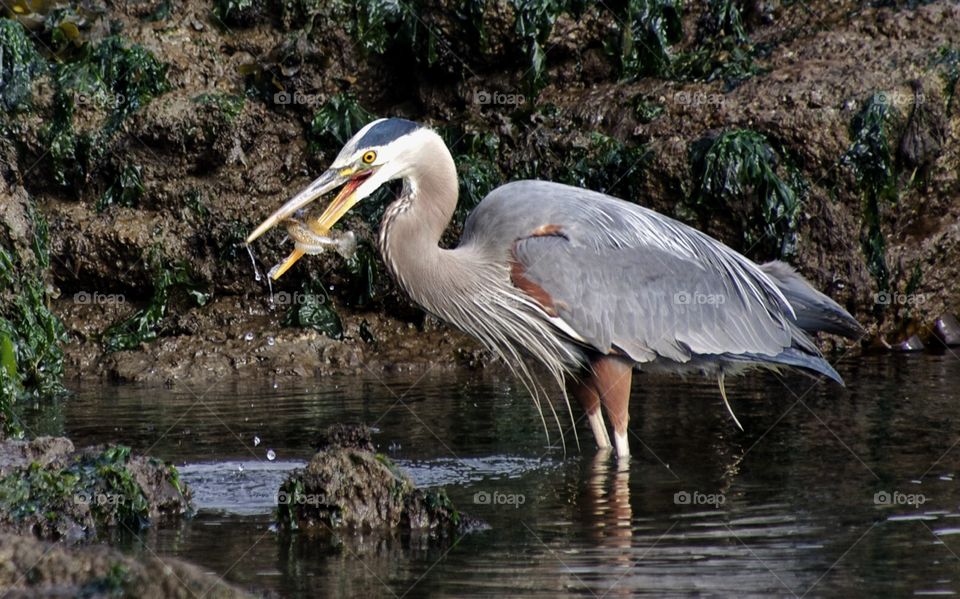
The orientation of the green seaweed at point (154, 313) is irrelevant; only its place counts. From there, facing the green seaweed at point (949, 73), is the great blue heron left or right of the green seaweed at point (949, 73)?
right

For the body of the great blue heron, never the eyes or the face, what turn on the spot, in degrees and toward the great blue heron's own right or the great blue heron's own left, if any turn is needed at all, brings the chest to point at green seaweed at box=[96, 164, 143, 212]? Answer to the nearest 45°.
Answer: approximately 45° to the great blue heron's own right

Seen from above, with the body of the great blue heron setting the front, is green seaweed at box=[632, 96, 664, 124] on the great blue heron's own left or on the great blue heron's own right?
on the great blue heron's own right

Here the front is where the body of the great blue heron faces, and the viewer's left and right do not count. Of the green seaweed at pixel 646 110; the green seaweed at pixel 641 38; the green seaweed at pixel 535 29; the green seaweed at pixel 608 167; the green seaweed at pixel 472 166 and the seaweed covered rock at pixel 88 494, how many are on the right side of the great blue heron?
5

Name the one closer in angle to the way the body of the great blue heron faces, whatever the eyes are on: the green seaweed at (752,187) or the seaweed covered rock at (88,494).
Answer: the seaweed covered rock

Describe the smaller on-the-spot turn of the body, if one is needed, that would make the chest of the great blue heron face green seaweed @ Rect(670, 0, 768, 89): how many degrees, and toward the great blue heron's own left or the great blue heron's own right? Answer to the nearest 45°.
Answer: approximately 90° to the great blue heron's own right

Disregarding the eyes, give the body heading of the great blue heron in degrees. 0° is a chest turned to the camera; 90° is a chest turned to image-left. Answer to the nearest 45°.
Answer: approximately 90°

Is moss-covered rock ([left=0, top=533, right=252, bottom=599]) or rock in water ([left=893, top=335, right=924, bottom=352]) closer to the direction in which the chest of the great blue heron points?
the moss-covered rock

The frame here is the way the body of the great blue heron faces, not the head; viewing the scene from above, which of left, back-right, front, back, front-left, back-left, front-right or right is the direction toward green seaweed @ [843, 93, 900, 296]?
back-right

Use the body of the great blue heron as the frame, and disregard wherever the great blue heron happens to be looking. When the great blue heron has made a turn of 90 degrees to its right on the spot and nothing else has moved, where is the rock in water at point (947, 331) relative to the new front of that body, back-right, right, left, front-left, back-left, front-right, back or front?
front-right

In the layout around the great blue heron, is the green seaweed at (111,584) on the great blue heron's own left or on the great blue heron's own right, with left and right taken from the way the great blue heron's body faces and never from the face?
on the great blue heron's own left

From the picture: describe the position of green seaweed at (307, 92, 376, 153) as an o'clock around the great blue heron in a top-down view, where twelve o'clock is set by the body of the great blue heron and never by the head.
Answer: The green seaweed is roughly at 2 o'clock from the great blue heron.

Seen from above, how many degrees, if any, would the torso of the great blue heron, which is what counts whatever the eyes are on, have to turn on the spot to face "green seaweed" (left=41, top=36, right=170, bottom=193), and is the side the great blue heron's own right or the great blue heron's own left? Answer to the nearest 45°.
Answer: approximately 45° to the great blue heron's own right

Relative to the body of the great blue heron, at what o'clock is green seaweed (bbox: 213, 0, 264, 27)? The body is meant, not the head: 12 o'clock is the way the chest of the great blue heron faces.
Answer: The green seaweed is roughly at 2 o'clock from the great blue heron.

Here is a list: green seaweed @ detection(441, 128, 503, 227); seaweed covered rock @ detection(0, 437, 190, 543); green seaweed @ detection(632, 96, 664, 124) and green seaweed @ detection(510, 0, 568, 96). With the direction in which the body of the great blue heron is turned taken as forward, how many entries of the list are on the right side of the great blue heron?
3

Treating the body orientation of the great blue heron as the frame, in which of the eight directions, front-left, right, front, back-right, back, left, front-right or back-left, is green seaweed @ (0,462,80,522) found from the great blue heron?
front-left
